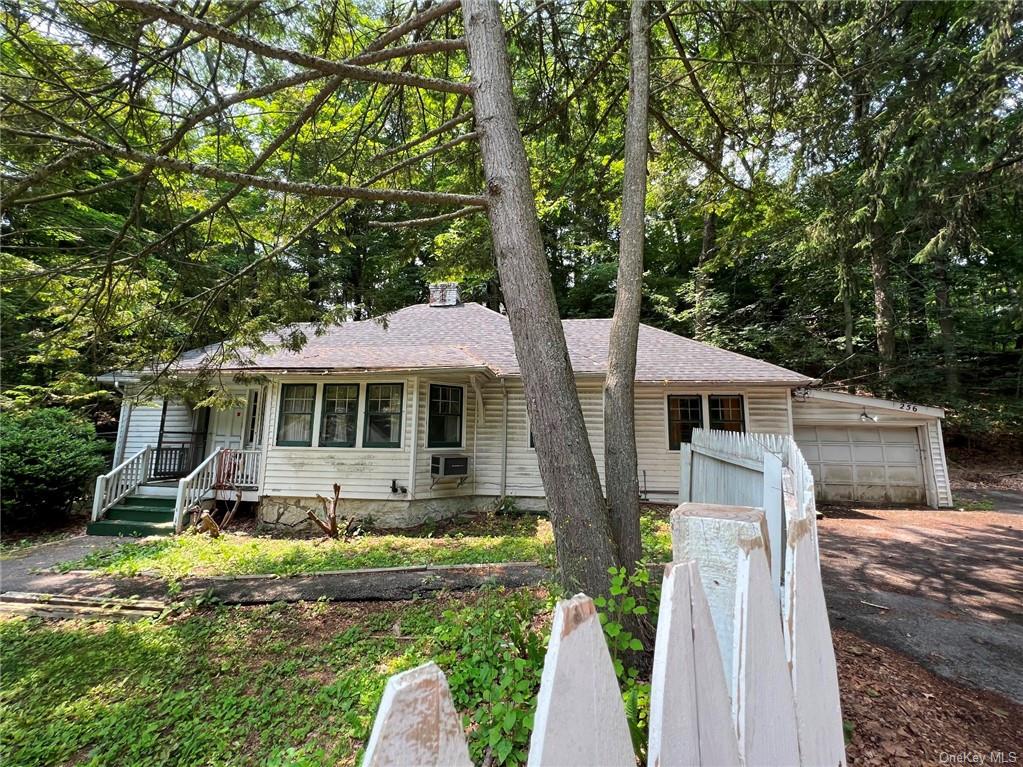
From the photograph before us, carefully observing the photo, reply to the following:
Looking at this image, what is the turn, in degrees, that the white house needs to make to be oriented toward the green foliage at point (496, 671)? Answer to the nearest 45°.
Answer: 0° — it already faces it

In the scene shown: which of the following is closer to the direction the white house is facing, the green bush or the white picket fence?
the white picket fence

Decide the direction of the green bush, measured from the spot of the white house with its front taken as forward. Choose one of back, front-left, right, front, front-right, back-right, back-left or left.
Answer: right

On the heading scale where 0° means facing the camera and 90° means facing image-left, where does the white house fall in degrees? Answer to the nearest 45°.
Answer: approximately 0°

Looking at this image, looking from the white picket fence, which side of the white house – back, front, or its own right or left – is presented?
front

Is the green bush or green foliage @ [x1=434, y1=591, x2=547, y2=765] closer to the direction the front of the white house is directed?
the green foliage
